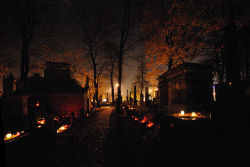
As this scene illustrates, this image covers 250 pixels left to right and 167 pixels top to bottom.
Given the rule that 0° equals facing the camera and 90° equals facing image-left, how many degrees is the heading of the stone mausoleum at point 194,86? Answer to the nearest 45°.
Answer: approximately 45°
